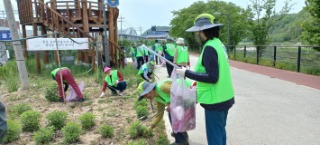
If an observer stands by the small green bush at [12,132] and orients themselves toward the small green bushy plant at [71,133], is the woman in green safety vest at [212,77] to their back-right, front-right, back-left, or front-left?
front-right

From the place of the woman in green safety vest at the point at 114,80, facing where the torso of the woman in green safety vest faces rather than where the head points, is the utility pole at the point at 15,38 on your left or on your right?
on your right

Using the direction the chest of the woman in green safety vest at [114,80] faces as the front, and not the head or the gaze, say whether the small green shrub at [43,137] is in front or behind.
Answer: in front

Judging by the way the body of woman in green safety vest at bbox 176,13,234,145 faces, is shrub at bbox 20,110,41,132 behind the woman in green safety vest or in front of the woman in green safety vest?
in front

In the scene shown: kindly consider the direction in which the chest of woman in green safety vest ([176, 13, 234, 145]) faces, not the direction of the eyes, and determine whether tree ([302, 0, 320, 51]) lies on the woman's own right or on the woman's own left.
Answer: on the woman's own right

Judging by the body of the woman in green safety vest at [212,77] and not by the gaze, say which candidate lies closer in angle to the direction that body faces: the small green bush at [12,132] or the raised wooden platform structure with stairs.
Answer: the small green bush

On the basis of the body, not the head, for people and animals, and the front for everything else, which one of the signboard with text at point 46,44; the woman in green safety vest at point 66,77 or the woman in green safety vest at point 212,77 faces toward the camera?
the signboard with text

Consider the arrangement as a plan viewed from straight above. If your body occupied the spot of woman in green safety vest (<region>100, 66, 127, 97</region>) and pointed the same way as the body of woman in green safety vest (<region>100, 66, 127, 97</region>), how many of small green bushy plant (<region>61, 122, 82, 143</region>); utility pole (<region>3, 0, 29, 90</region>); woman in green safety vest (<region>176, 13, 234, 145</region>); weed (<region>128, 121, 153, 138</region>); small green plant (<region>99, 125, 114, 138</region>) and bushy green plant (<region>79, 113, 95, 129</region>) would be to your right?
1

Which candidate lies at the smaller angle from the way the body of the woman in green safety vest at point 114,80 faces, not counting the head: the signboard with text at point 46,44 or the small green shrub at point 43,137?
the small green shrub

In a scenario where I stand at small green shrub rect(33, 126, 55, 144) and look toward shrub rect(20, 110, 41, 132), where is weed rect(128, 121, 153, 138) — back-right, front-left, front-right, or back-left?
back-right

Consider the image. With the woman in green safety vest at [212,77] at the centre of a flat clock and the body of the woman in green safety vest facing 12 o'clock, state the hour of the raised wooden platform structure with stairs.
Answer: The raised wooden platform structure with stairs is roughly at 2 o'clock from the woman in green safety vest.

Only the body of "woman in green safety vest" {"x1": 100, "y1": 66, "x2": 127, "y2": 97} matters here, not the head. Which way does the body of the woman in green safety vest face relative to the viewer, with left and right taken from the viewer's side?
facing the viewer and to the left of the viewer

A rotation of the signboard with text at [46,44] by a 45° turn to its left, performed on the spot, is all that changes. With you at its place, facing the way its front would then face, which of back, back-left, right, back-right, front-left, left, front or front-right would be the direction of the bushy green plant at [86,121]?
front-right

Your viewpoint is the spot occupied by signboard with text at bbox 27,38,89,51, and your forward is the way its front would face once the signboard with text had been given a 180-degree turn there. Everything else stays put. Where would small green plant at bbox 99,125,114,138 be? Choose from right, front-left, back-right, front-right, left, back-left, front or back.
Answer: back

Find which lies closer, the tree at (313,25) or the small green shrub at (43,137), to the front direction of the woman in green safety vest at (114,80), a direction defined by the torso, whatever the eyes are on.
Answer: the small green shrub

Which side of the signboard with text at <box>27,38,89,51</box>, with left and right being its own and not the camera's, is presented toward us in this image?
front

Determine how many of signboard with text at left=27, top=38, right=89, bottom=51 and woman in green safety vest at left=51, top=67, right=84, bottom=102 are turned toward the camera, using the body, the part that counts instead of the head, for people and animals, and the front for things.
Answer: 1

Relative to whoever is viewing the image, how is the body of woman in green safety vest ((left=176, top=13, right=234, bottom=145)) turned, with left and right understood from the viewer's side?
facing to the left of the viewer

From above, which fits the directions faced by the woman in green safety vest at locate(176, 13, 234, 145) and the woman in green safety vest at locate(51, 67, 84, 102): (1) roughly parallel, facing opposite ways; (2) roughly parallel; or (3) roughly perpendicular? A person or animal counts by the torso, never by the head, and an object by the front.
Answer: roughly parallel
